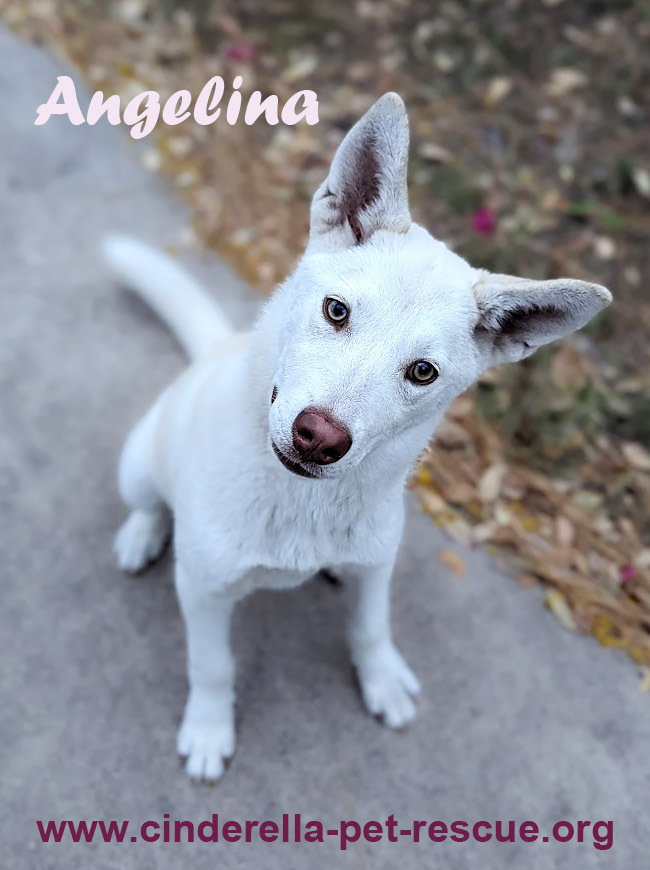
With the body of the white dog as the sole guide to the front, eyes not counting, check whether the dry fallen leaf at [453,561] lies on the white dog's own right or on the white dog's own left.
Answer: on the white dog's own left

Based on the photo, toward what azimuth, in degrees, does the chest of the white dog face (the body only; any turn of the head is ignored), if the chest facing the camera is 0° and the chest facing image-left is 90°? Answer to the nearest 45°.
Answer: approximately 315°

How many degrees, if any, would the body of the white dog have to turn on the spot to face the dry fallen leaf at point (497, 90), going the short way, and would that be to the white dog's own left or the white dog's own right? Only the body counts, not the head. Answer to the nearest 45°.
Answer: approximately 135° to the white dog's own left

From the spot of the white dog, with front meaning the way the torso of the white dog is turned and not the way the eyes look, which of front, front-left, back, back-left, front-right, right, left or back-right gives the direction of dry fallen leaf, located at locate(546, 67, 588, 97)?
back-left

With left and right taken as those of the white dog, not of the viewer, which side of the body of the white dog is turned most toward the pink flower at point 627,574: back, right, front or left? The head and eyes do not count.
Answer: left
